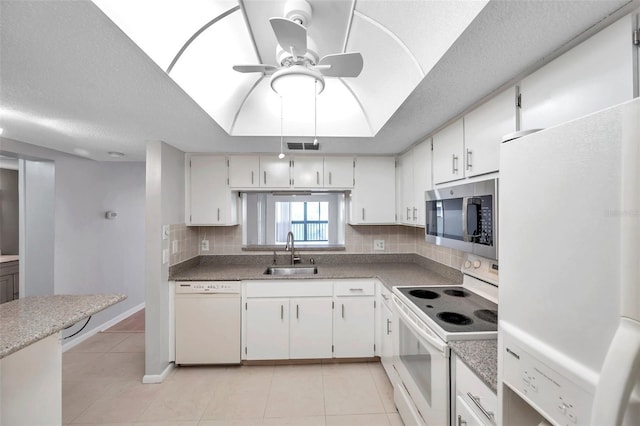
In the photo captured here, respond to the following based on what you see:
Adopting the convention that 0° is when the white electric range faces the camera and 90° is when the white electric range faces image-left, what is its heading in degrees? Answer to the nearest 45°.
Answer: approximately 45°

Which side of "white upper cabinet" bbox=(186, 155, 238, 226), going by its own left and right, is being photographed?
front

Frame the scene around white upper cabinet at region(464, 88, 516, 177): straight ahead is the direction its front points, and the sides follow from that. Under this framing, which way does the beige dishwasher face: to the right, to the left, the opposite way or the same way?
to the left

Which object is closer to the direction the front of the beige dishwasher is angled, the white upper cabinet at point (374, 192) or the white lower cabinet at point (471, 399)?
the white lower cabinet

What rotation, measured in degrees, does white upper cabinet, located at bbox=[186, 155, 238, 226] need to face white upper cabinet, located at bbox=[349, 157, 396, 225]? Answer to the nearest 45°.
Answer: approximately 90° to its left

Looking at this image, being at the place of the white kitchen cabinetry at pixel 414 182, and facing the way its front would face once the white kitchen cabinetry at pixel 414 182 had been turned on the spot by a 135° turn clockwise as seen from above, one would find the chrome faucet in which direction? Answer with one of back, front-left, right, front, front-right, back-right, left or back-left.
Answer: left

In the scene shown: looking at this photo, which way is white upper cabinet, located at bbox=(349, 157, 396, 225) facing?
toward the camera

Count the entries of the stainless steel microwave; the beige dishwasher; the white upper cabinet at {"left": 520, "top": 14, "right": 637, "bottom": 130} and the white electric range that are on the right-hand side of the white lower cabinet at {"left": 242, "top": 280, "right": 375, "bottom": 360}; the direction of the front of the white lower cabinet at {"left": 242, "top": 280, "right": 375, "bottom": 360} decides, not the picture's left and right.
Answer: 1

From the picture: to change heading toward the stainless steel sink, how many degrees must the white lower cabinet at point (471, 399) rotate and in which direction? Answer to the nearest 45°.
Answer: approximately 45° to its right

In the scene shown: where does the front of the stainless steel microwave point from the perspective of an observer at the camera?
facing the viewer and to the left of the viewer

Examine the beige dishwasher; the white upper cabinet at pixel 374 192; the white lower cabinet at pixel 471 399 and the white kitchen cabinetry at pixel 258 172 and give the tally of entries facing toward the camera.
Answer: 3

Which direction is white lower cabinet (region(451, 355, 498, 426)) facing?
to the viewer's left

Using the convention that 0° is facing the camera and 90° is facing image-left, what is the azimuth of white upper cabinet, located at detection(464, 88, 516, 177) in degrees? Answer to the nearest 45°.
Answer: approximately 45°

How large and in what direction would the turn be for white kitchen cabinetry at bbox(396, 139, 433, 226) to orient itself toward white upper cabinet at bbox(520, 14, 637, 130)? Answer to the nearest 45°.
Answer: approximately 90° to its left

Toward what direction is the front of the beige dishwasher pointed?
toward the camera

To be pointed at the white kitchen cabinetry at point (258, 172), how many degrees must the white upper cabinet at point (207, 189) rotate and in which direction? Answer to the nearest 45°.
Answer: approximately 90° to its left

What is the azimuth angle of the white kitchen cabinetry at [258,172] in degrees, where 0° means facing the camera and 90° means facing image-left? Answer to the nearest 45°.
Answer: approximately 0°
